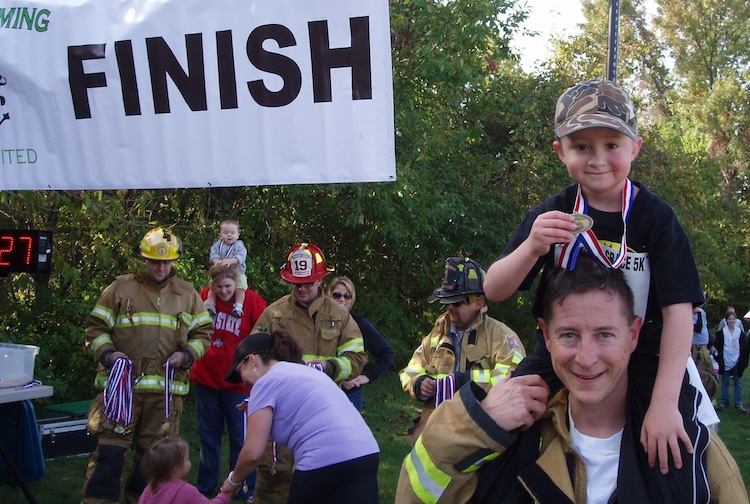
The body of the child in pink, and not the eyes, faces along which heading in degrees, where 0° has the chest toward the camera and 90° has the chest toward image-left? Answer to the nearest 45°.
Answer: approximately 225°

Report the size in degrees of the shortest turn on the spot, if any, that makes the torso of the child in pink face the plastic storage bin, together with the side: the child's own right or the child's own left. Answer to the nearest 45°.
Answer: approximately 90° to the child's own left

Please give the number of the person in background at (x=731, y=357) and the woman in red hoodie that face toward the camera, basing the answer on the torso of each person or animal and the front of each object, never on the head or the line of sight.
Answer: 2

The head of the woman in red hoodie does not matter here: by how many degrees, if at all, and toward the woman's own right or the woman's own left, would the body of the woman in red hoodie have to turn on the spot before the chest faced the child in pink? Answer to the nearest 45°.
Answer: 0° — they already face them

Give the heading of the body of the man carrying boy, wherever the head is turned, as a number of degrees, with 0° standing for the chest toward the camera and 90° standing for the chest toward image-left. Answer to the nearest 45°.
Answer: approximately 0°

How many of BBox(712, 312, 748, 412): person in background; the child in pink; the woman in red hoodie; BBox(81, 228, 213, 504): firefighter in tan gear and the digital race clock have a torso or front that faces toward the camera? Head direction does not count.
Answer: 4

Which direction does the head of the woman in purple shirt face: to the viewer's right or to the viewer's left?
to the viewer's left

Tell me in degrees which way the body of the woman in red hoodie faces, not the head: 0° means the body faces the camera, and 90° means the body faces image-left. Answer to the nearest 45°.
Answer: approximately 0°

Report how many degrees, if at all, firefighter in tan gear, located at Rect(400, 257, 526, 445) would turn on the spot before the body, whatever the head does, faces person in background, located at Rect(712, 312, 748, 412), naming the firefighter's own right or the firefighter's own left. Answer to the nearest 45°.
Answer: approximately 180°
